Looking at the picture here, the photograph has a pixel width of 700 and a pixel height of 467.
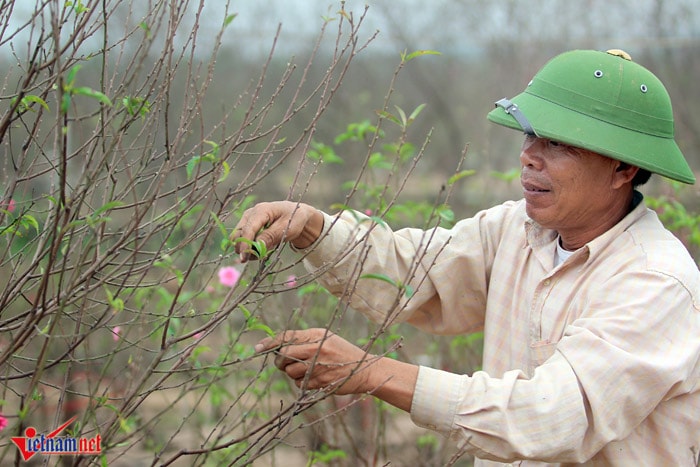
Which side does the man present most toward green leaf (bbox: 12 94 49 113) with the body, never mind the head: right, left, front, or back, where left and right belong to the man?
front

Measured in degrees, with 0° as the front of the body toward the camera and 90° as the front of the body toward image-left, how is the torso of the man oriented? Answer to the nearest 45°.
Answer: approximately 45°
